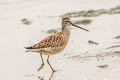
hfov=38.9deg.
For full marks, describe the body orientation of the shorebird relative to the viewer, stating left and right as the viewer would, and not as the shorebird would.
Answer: facing to the right of the viewer
